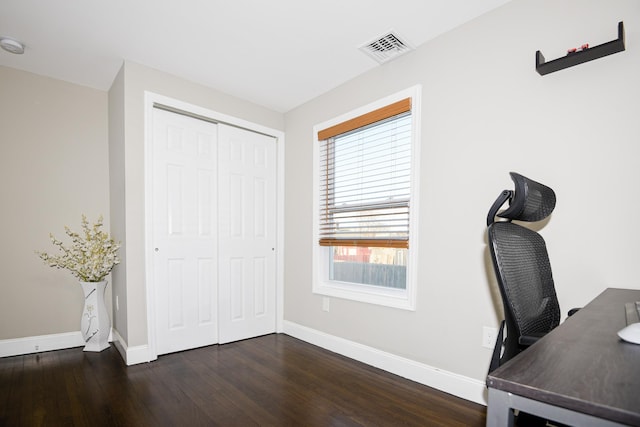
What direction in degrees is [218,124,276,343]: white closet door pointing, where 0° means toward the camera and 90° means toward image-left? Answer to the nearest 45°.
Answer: approximately 315°

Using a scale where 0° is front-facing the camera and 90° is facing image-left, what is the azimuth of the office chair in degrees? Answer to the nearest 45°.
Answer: approximately 315°

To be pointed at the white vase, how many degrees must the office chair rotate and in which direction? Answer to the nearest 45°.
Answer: approximately 135° to its right

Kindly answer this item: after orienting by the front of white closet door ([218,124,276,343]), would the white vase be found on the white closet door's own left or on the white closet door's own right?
on the white closet door's own right

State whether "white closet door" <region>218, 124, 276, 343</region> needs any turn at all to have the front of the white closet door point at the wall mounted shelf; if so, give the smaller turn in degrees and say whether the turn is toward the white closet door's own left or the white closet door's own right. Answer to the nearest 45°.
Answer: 0° — it already faces it

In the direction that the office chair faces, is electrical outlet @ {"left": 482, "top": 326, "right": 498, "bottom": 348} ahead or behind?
behind

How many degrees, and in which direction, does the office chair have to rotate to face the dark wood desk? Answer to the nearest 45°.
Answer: approximately 45° to its right

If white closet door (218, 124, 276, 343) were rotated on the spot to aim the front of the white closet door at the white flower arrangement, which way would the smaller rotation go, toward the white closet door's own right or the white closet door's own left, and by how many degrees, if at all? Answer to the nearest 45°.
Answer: approximately 135° to the white closet door's own right
